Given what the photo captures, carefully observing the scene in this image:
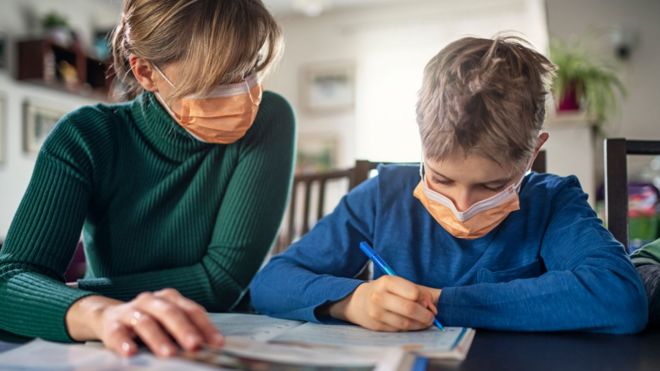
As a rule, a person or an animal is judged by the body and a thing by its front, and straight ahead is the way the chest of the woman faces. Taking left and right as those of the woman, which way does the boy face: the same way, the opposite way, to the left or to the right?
the same way

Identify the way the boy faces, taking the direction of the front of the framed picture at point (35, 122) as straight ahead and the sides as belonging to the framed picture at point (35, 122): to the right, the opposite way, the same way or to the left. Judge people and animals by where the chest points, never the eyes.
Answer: to the right

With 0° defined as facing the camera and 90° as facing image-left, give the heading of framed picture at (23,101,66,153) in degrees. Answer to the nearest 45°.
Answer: approximately 315°

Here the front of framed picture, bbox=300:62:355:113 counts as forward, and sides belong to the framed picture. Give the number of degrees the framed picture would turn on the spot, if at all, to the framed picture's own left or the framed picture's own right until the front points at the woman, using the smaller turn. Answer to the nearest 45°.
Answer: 0° — it already faces them

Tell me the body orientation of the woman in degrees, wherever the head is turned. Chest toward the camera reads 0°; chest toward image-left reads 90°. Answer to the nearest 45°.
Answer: approximately 315°

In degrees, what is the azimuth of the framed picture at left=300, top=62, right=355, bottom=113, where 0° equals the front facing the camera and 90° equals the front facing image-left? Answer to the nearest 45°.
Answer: approximately 0°

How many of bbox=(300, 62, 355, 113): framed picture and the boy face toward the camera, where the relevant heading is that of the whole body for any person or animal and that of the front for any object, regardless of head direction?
2

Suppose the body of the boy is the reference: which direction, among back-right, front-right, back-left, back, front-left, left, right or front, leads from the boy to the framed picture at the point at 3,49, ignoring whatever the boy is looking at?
back-right

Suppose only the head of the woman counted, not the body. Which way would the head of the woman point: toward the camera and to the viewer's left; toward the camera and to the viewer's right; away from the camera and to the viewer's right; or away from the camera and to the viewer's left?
toward the camera and to the viewer's right

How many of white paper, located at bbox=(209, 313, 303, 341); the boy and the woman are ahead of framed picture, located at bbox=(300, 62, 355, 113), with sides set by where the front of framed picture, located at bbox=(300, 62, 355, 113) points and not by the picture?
3

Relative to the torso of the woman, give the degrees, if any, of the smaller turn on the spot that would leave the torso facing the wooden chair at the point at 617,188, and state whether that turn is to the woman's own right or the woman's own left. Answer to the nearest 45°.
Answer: approximately 45° to the woman's own left
